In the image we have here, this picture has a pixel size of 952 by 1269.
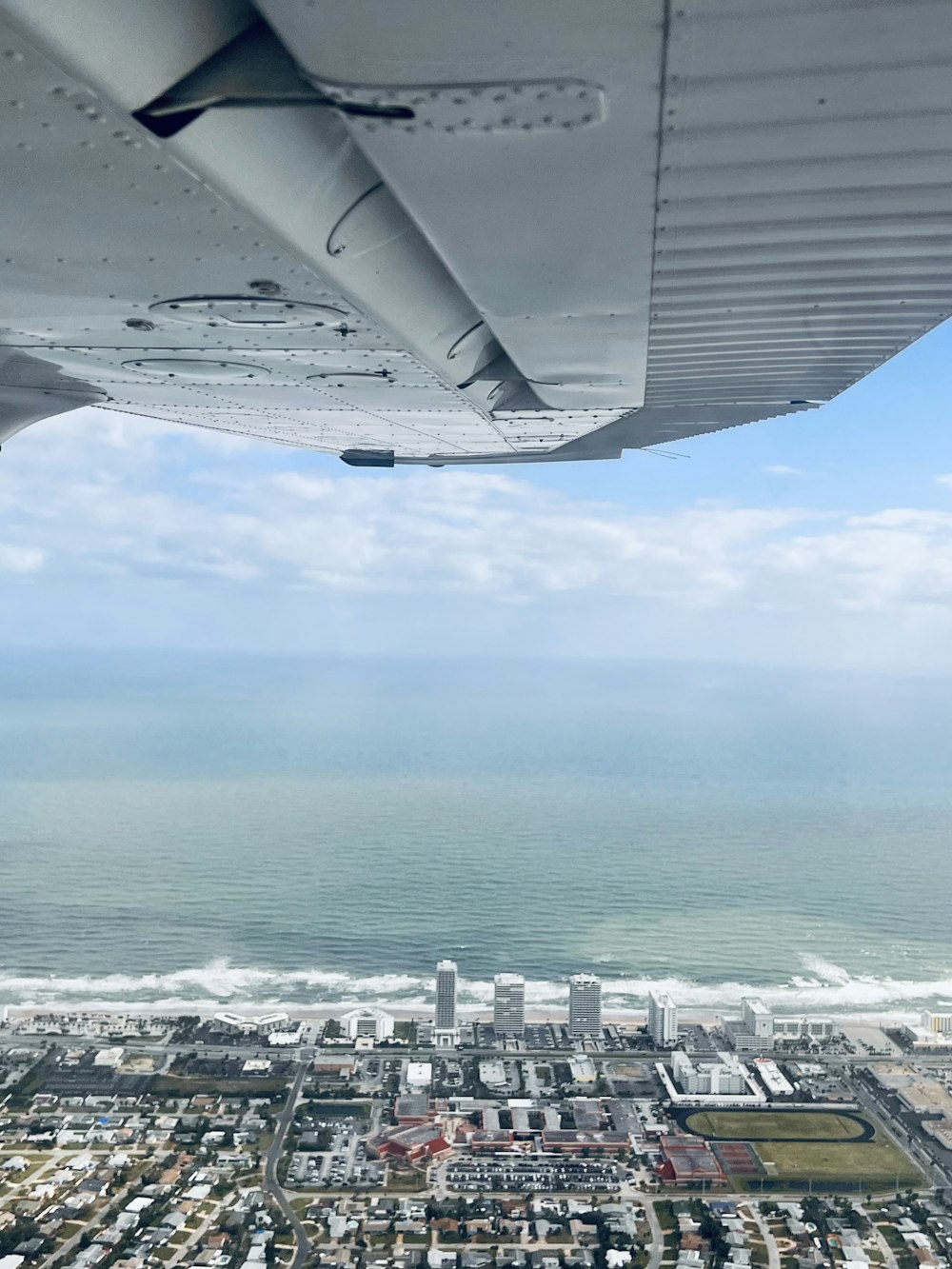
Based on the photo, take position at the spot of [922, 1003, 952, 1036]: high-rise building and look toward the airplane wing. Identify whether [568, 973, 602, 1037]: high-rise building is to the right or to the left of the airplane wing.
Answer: right

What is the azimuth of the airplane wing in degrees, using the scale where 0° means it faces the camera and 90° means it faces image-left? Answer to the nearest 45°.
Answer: approximately 90°

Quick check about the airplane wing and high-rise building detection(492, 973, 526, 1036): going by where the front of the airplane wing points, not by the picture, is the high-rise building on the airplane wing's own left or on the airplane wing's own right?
on the airplane wing's own right

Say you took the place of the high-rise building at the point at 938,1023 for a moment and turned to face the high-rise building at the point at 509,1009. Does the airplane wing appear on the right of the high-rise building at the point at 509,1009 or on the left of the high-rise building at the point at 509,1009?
left

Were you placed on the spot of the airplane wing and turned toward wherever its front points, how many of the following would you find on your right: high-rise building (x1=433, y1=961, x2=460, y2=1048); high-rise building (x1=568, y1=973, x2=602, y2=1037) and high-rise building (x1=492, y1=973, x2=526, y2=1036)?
3

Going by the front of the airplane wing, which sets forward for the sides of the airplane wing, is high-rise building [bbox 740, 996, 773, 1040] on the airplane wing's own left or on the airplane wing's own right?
on the airplane wing's own right

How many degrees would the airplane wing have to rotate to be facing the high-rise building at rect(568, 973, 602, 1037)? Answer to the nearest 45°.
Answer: approximately 90° to its right

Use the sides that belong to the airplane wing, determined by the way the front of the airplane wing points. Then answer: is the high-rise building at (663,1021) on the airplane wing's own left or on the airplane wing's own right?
on the airplane wing's own right

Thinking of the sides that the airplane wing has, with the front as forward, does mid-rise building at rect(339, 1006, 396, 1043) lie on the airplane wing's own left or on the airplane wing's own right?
on the airplane wing's own right

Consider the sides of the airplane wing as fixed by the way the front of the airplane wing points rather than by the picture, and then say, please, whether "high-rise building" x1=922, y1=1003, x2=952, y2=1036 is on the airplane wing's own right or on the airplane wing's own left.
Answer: on the airplane wing's own right

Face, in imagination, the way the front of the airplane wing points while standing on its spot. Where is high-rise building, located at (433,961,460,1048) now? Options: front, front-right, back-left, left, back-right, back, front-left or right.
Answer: right
